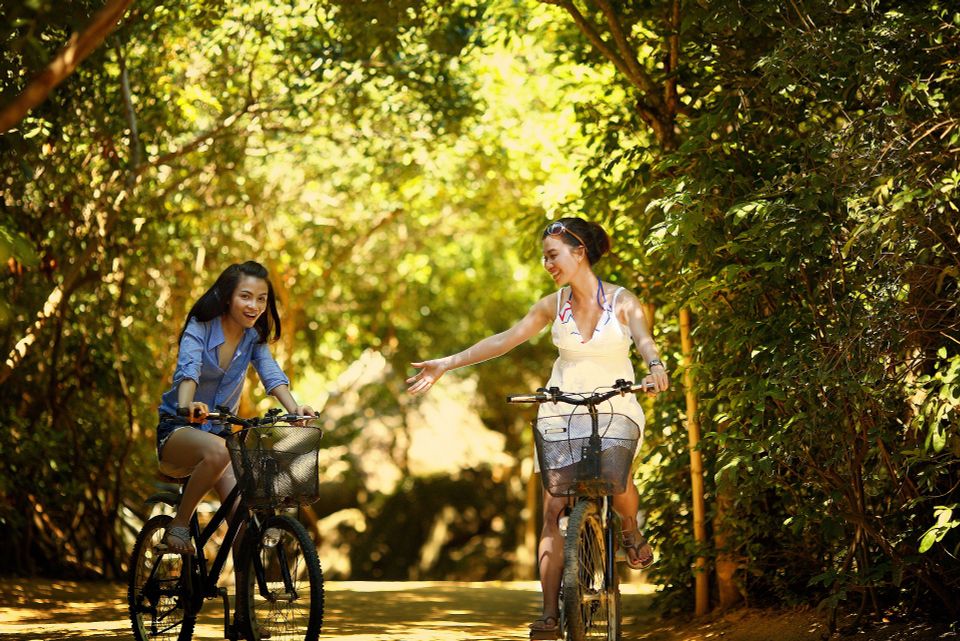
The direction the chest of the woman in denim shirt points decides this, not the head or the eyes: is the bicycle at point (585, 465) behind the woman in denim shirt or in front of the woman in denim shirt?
in front

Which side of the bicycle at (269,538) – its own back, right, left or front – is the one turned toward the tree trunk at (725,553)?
left

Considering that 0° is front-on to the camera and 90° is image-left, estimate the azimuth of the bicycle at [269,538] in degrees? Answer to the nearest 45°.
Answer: approximately 315°

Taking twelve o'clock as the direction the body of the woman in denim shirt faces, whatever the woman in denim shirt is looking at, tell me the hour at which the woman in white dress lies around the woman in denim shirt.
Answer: The woman in white dress is roughly at 11 o'clock from the woman in denim shirt.

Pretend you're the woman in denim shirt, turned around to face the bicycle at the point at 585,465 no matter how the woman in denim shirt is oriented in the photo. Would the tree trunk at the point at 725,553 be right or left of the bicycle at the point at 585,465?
left

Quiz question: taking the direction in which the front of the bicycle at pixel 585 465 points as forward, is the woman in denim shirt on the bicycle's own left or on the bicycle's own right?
on the bicycle's own right

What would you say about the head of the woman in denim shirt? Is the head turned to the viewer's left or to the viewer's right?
to the viewer's right

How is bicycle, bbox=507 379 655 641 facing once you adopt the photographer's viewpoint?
facing the viewer

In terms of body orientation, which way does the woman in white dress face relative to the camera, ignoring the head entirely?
toward the camera

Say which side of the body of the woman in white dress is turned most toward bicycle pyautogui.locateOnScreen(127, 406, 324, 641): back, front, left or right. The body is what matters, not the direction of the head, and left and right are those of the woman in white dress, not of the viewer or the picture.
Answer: right

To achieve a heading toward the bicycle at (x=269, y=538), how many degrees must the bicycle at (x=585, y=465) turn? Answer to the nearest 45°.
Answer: approximately 90° to its right

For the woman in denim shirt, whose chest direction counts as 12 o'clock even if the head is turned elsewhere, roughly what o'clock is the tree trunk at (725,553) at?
The tree trunk is roughly at 10 o'clock from the woman in denim shirt.

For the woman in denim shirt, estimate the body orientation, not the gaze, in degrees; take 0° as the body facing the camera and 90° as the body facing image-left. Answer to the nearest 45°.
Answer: approximately 315°
